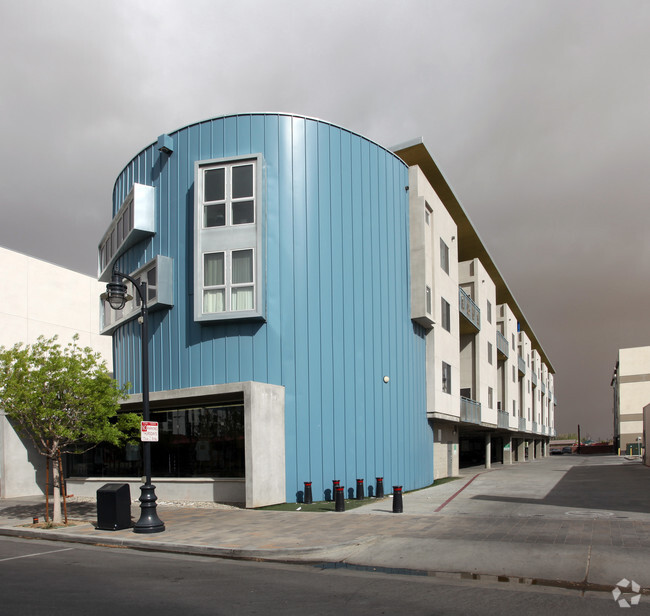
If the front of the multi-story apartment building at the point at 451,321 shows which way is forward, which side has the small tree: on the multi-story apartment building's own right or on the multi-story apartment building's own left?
on the multi-story apartment building's own right

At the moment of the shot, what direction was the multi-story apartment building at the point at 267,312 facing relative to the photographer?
facing the viewer and to the left of the viewer

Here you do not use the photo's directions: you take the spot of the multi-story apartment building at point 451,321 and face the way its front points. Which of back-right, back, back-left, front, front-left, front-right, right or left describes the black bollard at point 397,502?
right

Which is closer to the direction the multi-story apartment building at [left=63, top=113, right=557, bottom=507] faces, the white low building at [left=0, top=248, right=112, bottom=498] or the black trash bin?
the black trash bin
